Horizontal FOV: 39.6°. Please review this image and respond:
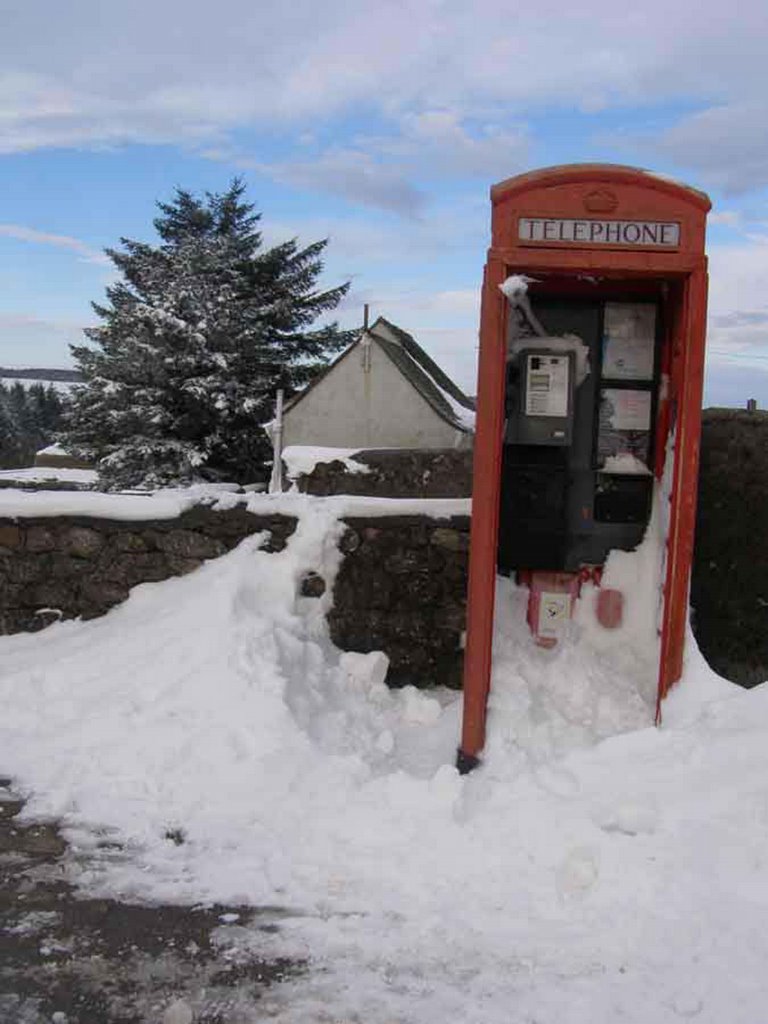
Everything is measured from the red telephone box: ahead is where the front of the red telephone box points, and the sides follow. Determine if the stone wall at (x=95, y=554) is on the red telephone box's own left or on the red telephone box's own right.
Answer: on the red telephone box's own right

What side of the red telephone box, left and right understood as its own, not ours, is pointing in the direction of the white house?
back

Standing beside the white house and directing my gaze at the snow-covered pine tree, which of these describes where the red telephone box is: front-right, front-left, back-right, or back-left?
back-left

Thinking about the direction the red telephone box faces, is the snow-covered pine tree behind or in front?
behind

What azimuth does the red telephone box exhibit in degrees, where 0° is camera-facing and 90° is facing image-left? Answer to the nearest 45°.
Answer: approximately 0°
